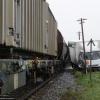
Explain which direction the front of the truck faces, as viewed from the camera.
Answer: facing the viewer and to the right of the viewer
